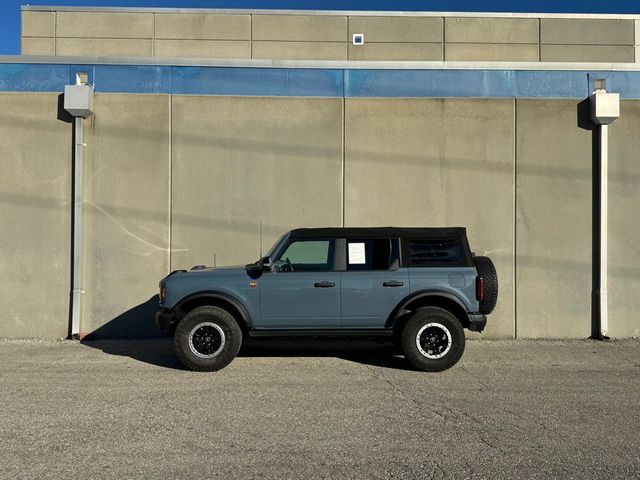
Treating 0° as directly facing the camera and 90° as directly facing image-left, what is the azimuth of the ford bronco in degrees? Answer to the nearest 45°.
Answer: approximately 90°

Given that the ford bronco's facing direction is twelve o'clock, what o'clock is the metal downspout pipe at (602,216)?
The metal downspout pipe is roughly at 5 o'clock from the ford bronco.

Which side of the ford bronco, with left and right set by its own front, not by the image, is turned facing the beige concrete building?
right

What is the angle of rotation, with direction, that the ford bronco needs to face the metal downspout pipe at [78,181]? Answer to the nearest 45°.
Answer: approximately 45° to its right

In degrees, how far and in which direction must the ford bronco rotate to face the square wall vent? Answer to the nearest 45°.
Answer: approximately 90° to its right
